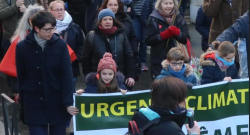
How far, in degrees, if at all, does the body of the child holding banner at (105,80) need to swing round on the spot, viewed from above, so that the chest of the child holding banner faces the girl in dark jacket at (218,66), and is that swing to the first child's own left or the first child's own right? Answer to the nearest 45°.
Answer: approximately 90° to the first child's own left

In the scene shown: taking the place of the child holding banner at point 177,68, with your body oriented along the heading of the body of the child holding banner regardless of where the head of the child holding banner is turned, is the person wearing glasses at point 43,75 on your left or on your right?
on your right

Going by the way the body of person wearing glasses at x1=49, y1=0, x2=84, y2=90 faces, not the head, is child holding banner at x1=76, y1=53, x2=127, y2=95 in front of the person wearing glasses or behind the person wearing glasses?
in front

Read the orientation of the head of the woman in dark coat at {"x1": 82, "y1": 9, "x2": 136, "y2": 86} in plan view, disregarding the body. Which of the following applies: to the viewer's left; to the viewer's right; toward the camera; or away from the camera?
toward the camera

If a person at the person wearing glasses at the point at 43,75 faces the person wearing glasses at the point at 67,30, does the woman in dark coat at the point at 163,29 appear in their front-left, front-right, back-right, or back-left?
front-right

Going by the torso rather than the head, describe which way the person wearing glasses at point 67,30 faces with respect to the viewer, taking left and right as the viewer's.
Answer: facing the viewer

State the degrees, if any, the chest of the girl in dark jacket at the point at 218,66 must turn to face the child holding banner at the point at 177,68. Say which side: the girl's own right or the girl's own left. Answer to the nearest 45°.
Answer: approximately 90° to the girl's own right

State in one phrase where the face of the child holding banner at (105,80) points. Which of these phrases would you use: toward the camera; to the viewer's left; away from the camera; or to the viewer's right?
toward the camera

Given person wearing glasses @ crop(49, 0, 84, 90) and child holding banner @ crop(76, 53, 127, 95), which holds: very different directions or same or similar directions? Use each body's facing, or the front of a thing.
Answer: same or similar directions

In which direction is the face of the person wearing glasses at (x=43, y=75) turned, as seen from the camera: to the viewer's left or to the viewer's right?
to the viewer's right

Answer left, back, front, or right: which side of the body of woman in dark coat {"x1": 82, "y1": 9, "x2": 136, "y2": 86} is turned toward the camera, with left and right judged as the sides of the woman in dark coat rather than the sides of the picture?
front

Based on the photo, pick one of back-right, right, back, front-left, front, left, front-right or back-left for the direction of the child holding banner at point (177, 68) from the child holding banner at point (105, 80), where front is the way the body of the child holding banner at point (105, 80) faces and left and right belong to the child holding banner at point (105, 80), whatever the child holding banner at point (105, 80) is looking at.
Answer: left

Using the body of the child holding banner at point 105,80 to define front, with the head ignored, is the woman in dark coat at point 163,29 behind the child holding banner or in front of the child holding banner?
behind

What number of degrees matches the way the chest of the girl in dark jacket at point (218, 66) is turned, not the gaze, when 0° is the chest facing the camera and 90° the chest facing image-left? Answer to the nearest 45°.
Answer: approximately 315°
